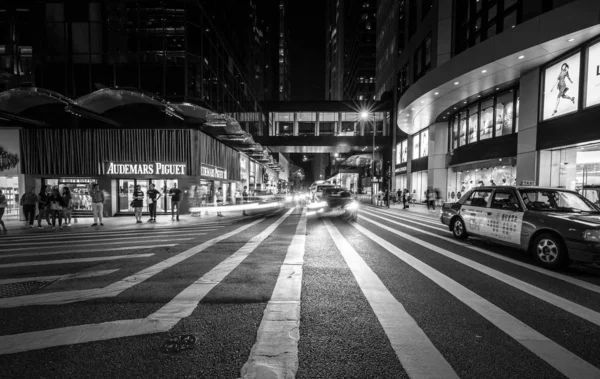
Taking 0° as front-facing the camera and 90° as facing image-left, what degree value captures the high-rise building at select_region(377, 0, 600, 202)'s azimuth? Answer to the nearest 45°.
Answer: approximately 45°

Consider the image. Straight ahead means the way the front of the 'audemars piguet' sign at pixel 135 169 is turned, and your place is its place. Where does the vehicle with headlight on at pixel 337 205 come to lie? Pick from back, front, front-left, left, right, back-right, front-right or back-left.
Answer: front-left

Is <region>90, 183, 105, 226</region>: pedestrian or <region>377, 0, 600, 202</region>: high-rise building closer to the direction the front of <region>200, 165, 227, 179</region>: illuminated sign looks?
the high-rise building

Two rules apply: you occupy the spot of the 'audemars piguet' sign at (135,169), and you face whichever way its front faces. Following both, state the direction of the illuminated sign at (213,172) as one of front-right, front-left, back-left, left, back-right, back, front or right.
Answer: left

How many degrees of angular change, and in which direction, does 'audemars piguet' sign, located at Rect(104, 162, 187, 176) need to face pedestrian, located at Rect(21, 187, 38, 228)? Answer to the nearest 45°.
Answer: approximately 45° to its right

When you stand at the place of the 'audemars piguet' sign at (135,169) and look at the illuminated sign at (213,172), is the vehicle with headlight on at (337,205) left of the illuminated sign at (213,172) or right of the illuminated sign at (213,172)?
right

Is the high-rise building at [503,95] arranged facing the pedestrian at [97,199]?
yes

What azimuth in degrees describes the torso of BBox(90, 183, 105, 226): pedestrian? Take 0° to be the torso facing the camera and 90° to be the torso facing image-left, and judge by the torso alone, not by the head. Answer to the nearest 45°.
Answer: approximately 0°

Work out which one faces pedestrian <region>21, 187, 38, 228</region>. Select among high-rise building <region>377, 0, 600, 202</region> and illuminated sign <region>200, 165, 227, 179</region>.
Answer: the high-rise building

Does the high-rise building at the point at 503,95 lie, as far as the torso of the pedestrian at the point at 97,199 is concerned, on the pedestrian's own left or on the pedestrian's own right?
on the pedestrian's own left
